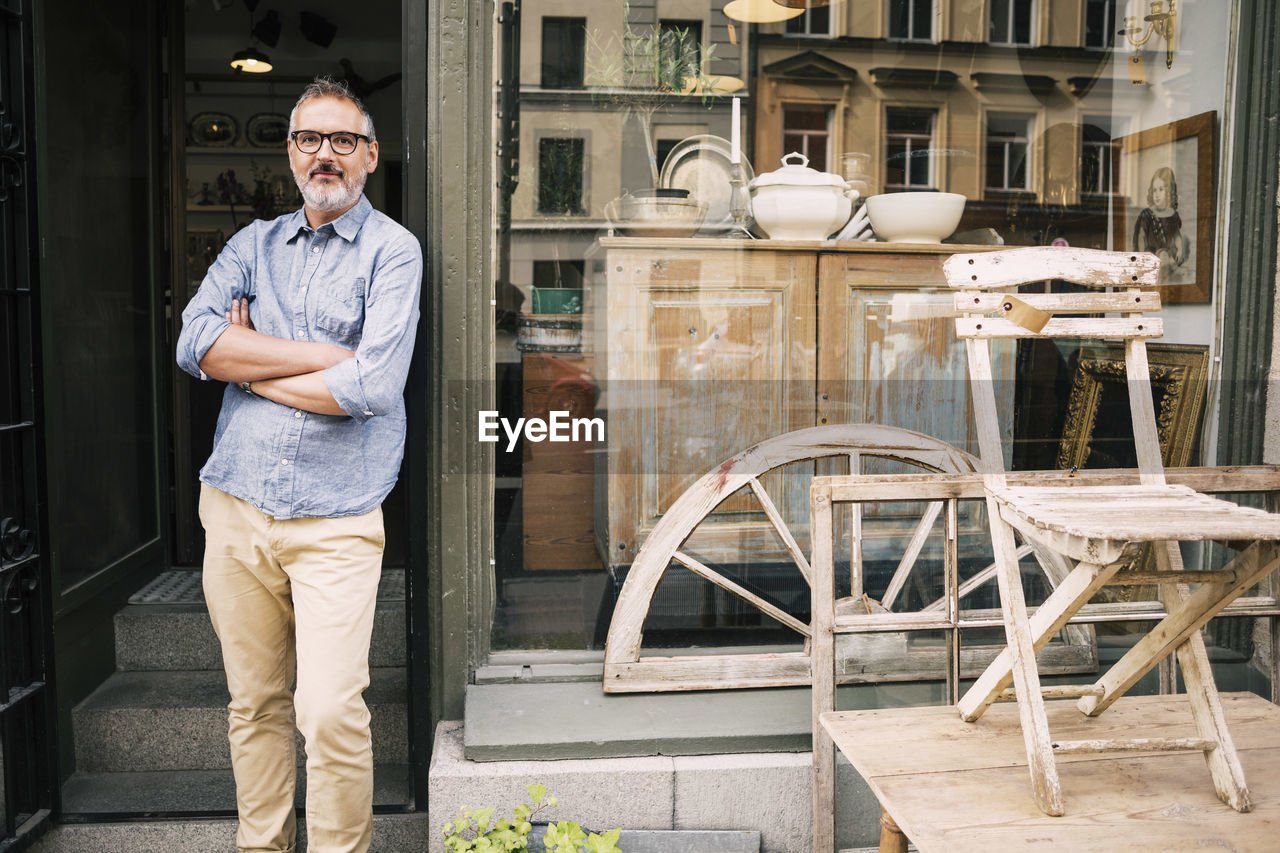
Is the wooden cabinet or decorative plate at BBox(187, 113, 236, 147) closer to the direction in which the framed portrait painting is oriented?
the wooden cabinet

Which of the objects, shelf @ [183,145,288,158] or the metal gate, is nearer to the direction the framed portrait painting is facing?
the metal gate

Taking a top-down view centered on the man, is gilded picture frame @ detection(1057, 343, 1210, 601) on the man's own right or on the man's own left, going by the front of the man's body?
on the man's own left

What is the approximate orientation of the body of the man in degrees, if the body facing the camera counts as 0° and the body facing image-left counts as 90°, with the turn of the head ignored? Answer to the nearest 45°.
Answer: approximately 0°

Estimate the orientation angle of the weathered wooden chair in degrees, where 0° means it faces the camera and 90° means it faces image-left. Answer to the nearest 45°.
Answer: approximately 315°

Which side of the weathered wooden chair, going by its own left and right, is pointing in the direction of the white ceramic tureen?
back

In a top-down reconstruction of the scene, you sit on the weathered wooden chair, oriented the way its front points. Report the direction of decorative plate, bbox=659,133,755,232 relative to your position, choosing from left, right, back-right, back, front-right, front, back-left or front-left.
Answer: back

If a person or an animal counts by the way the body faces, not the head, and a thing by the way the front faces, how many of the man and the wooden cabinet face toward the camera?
2
